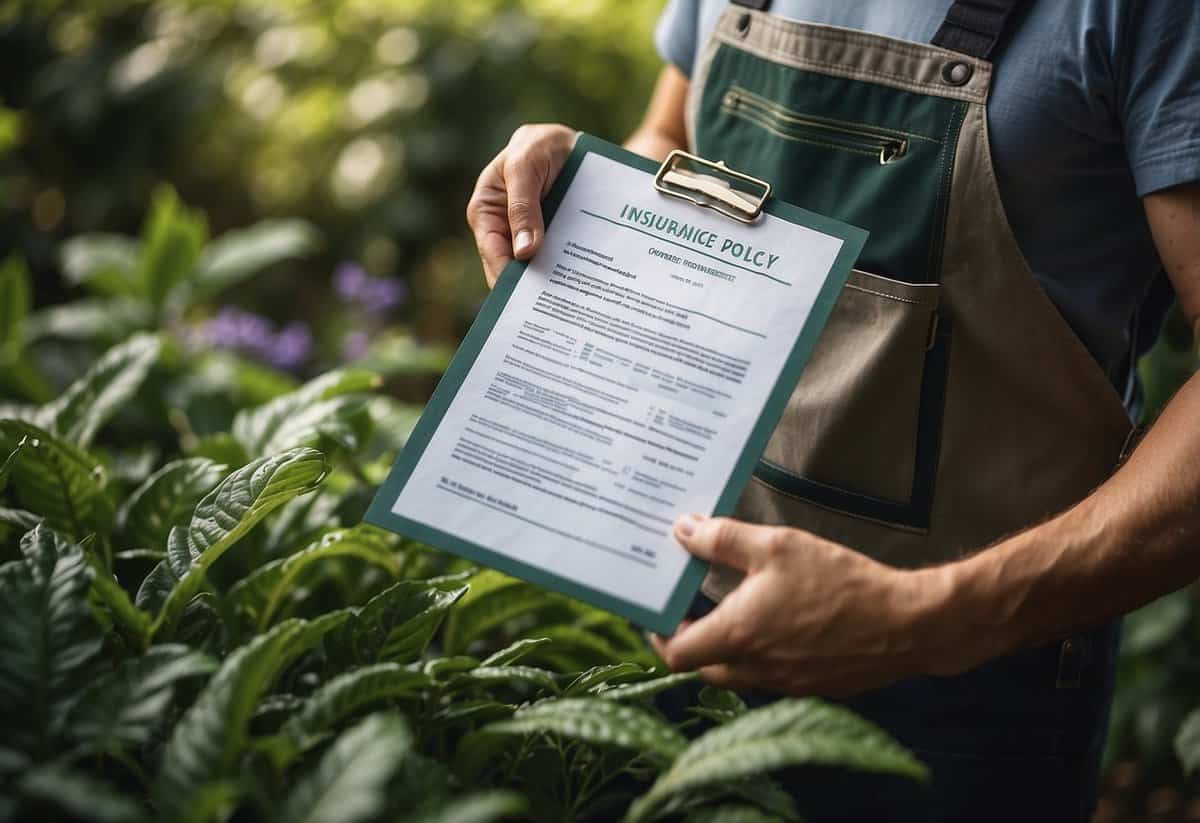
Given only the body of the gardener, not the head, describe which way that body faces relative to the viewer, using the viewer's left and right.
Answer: facing the viewer and to the left of the viewer

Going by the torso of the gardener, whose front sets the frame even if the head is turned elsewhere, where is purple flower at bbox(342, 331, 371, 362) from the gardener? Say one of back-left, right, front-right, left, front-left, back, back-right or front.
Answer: right
